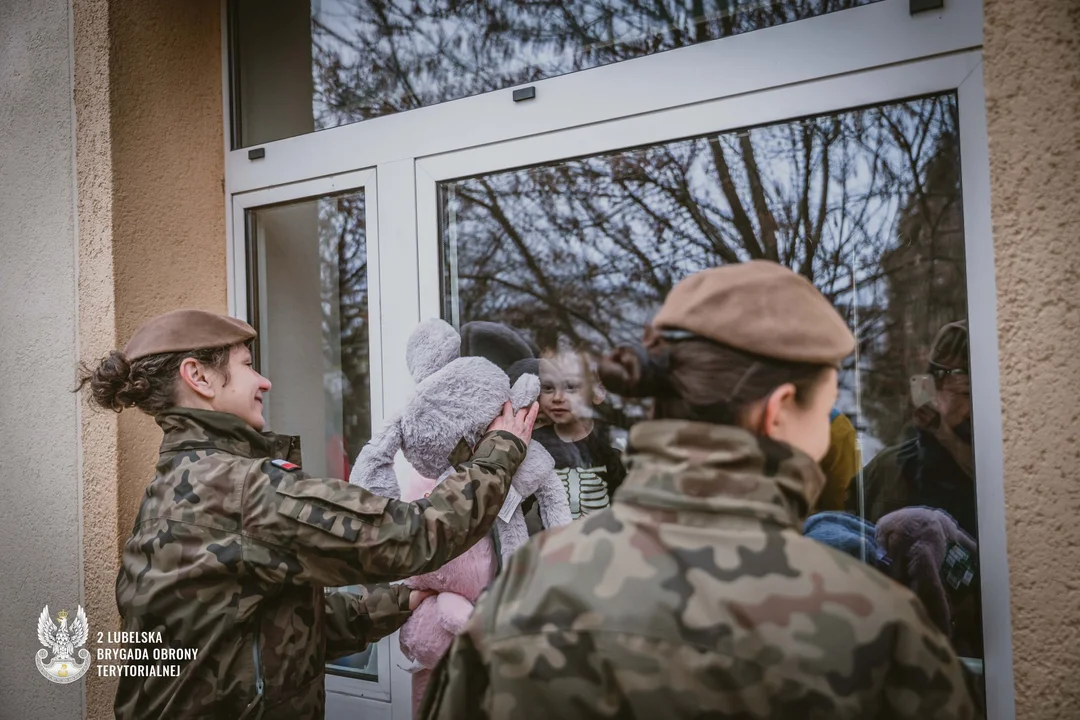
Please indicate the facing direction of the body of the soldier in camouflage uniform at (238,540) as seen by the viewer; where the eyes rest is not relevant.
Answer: to the viewer's right

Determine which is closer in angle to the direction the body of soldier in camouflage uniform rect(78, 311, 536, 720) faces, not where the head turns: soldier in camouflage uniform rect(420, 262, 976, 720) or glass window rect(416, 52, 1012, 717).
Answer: the glass window

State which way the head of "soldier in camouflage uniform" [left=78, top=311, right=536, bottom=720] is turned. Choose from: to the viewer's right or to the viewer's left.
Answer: to the viewer's right

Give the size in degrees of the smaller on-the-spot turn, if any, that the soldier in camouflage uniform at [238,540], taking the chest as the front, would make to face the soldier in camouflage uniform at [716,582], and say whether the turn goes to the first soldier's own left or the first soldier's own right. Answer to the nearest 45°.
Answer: approximately 45° to the first soldier's own right

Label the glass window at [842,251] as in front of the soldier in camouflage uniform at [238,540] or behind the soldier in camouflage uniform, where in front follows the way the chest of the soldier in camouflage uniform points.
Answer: in front

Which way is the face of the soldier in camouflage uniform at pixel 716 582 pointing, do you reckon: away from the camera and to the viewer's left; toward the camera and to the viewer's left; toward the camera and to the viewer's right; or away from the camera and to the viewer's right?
away from the camera and to the viewer's right
